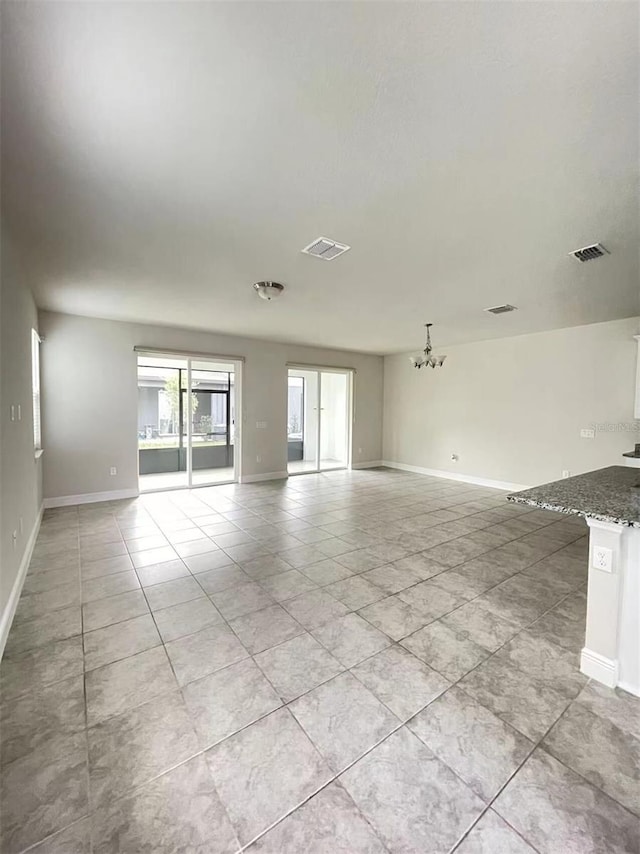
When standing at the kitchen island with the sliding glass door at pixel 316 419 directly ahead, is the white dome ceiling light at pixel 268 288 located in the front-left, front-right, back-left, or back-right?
front-left

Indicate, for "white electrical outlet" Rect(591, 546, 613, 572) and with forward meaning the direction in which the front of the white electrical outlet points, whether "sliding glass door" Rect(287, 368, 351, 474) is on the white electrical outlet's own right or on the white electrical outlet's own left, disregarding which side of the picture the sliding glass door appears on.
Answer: on the white electrical outlet's own right

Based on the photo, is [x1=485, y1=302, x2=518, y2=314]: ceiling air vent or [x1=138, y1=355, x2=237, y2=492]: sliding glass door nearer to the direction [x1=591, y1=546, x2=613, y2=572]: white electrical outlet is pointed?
the sliding glass door

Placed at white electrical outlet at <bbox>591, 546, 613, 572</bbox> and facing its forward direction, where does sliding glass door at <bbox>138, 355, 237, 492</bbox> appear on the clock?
The sliding glass door is roughly at 2 o'clock from the white electrical outlet.

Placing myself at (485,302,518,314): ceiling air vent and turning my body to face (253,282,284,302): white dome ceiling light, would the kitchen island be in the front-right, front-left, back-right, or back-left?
front-left

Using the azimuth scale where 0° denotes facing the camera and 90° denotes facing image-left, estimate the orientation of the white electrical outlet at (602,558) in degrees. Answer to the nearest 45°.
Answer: approximately 45°

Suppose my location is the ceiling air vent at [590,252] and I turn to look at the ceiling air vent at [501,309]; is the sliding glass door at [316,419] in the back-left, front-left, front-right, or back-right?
front-left

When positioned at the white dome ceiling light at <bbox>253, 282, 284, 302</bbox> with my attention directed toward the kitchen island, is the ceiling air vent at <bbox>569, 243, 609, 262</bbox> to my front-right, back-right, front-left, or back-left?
front-left
